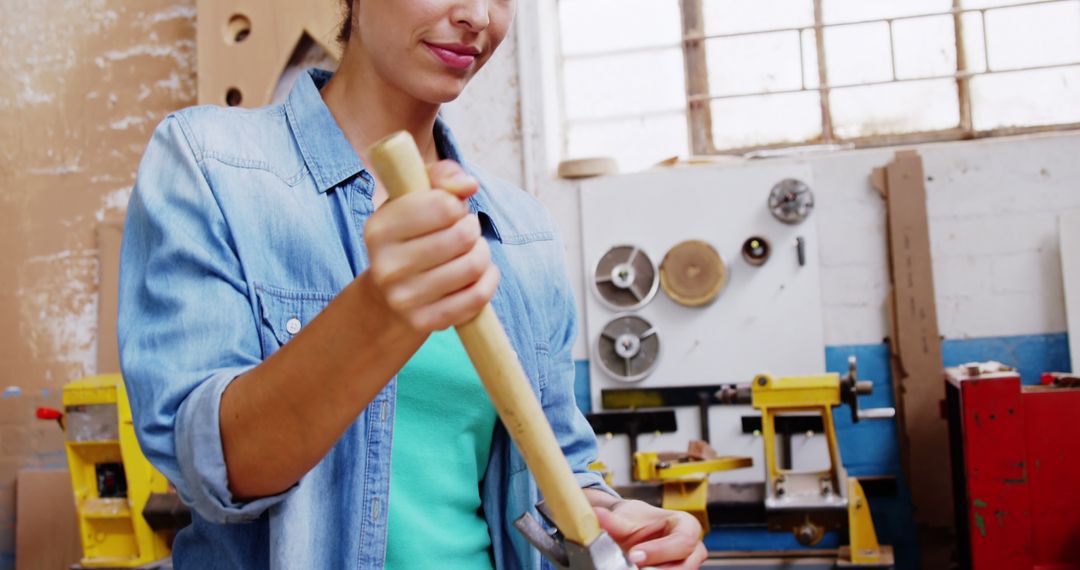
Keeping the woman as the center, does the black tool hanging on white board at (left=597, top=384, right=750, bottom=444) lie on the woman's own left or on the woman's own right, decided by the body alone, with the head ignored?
on the woman's own left

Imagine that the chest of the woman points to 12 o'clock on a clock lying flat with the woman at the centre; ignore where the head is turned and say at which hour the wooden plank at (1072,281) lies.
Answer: The wooden plank is roughly at 9 o'clock from the woman.

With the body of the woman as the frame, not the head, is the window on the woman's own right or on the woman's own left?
on the woman's own left

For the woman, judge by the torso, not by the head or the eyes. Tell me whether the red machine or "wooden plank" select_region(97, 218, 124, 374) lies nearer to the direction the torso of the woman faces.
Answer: the red machine

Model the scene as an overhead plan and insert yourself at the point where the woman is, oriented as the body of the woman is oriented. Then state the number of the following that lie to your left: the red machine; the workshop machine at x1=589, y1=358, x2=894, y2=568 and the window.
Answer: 3

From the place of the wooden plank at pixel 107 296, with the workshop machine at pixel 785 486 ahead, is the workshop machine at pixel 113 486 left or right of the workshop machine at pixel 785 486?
right

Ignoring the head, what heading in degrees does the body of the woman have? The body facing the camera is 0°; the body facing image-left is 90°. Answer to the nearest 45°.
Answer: approximately 315°

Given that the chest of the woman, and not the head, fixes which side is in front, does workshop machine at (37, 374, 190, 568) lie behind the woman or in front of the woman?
behind

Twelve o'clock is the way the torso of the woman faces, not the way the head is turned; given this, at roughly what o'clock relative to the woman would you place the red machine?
The red machine is roughly at 9 o'clock from the woman.
